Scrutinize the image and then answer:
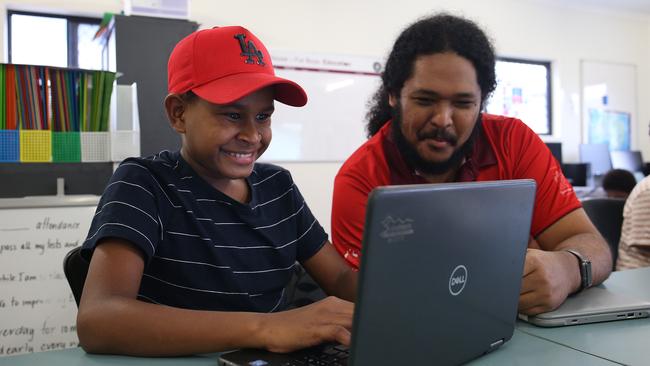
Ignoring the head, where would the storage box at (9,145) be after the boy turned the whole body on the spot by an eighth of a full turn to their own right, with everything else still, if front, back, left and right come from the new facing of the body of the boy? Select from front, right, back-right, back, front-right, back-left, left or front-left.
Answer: back-right

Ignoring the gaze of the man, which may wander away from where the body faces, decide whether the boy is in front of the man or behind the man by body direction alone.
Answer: in front

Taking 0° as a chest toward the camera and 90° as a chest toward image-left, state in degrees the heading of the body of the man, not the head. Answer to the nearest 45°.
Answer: approximately 0°

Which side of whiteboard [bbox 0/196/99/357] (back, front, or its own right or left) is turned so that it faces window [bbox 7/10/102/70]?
back

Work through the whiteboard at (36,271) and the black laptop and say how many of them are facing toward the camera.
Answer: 1

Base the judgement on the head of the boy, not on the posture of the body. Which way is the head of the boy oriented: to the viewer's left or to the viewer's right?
to the viewer's right

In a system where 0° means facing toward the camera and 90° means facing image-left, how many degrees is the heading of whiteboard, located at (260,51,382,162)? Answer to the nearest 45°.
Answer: approximately 0°

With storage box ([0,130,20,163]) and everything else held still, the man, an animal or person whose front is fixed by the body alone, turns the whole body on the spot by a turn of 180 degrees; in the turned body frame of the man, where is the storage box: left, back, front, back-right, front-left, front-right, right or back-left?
left

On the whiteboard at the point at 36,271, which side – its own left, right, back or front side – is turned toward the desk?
front

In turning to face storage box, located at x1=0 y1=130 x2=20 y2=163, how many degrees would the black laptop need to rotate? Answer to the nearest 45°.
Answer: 0° — it already faces it

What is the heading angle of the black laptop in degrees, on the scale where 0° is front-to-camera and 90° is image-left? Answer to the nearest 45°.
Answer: approximately 135°

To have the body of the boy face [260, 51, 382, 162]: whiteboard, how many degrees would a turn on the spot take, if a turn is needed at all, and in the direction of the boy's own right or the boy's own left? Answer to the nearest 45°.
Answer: approximately 135° to the boy's own left

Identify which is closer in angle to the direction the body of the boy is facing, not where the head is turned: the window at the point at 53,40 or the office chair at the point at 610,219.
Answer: the office chair

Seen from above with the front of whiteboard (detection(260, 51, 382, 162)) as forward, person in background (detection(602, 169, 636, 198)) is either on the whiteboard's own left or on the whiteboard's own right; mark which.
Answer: on the whiteboard's own left
